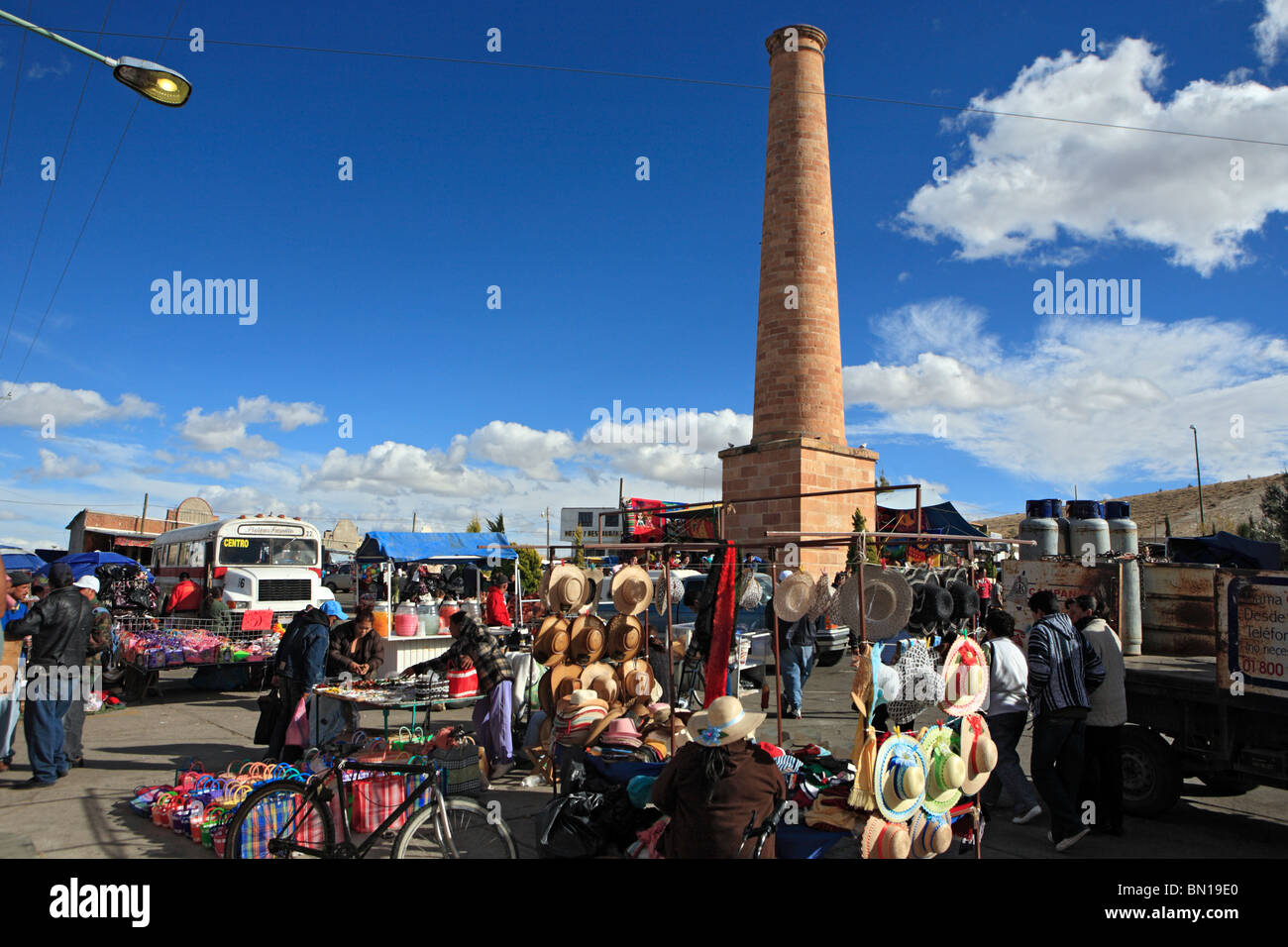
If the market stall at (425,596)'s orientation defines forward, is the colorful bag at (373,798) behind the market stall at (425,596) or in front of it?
in front

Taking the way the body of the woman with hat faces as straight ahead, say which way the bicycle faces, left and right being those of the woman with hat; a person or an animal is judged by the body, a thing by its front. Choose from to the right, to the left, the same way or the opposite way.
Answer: to the right

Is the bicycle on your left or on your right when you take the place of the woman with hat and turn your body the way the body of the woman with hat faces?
on your left

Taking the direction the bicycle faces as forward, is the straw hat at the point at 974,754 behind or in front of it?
in front

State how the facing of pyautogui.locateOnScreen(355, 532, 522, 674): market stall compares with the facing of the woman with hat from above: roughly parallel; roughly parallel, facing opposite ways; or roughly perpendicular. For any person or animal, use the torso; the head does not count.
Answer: roughly parallel, facing opposite ways

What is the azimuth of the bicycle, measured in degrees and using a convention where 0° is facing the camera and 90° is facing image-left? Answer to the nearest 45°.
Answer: approximately 270°

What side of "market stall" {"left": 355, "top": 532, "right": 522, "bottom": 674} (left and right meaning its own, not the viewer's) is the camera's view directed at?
front

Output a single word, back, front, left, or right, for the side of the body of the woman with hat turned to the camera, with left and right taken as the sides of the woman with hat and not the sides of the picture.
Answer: back

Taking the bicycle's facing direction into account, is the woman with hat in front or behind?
in front
